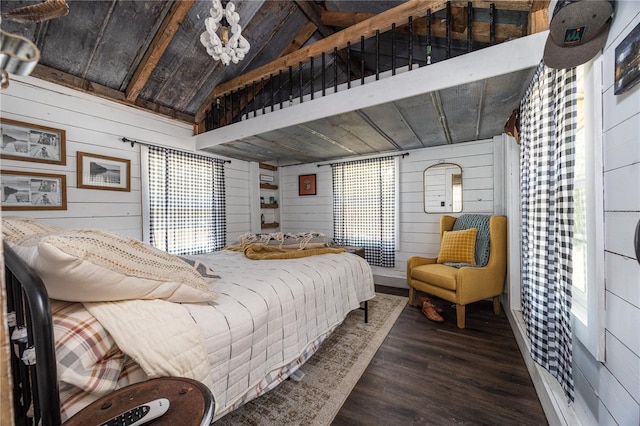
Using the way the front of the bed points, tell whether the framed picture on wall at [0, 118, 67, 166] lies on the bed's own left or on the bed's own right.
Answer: on the bed's own left

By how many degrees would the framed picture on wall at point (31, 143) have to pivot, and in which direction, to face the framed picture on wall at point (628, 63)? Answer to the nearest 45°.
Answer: approximately 45° to its right

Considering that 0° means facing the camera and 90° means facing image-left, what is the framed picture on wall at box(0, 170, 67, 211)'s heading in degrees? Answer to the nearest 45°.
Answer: approximately 315°

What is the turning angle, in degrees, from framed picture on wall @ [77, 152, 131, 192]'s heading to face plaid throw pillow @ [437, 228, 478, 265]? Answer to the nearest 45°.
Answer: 0° — it already faces it

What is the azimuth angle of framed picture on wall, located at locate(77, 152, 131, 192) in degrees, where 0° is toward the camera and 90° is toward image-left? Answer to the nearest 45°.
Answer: approximately 315°

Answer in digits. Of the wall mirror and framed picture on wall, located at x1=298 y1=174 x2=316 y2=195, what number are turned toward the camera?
2

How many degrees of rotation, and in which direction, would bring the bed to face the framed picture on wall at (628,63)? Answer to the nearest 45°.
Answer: approximately 90° to its right

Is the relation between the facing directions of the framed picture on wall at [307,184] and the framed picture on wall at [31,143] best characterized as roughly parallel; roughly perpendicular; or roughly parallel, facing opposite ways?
roughly perpendicular

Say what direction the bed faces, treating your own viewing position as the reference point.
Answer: facing away from the viewer and to the right of the viewer

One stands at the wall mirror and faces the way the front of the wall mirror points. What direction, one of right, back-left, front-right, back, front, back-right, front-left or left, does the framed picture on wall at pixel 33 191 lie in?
front-right
